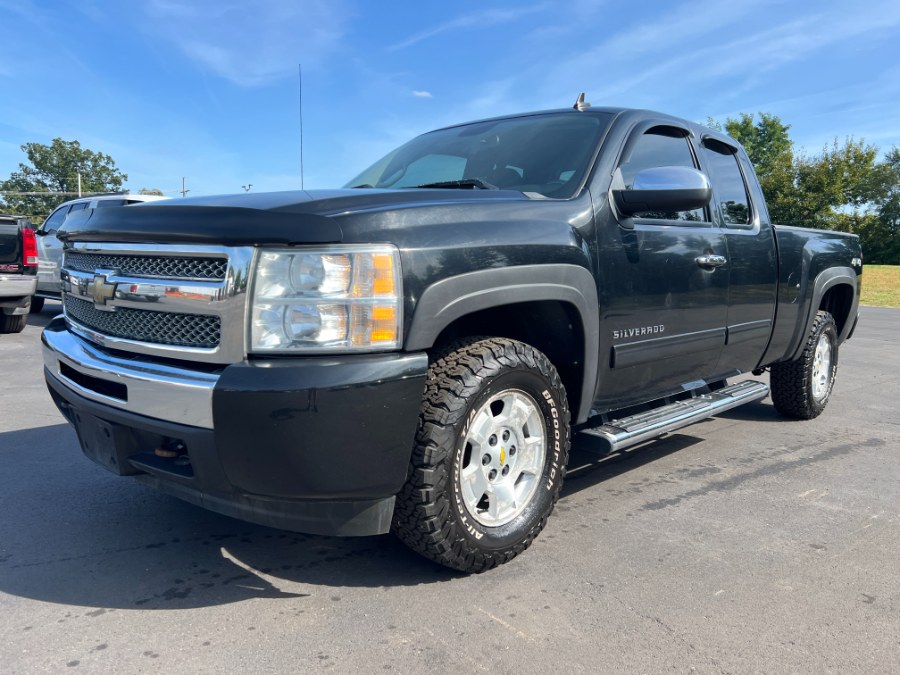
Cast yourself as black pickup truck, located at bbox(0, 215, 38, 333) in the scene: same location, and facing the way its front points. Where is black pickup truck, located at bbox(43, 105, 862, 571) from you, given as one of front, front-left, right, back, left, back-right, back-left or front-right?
back

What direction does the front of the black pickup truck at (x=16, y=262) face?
away from the camera

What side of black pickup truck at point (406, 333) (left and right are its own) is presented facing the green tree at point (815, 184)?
back

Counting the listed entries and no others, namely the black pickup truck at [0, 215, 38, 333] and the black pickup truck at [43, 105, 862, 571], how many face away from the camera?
1

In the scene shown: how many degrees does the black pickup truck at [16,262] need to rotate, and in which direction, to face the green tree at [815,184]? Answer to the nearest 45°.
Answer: approximately 90° to its right

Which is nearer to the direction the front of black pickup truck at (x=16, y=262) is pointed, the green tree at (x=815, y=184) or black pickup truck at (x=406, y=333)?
the green tree

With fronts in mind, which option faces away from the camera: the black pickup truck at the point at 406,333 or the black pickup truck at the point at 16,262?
the black pickup truck at the point at 16,262

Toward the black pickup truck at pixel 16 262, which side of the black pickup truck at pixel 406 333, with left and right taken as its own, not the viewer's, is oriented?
right

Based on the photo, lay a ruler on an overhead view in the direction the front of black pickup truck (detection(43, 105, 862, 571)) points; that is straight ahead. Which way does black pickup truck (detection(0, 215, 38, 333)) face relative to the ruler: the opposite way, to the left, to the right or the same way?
to the right
